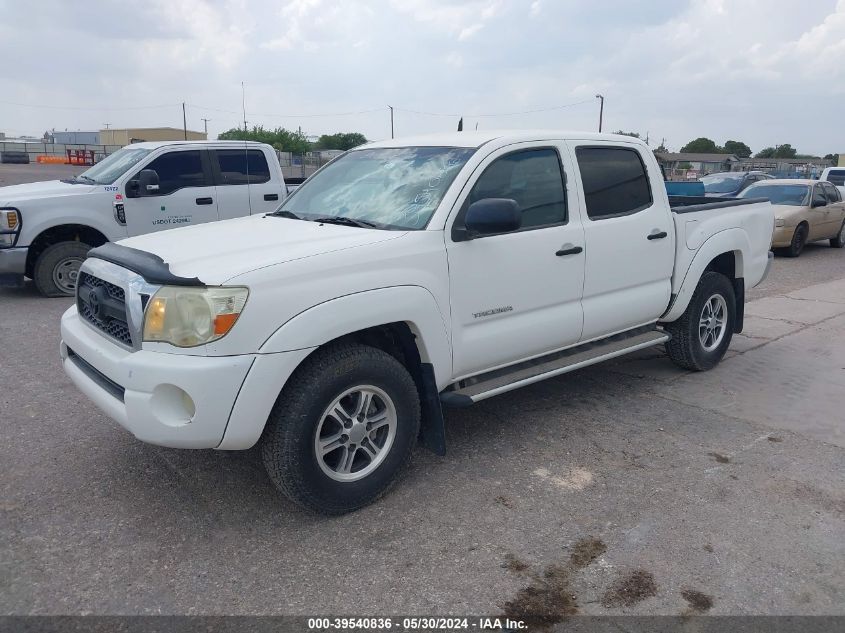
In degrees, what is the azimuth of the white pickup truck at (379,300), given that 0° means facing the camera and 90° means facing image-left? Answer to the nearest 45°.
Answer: approximately 45°

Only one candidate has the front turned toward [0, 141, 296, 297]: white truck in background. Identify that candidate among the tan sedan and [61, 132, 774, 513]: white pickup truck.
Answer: the tan sedan

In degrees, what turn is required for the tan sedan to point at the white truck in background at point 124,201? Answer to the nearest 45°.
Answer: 0° — it already faces it

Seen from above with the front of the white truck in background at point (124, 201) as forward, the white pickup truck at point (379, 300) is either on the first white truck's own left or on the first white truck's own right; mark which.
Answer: on the first white truck's own left

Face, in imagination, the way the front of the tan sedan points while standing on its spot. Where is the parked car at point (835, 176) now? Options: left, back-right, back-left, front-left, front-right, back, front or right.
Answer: back-right

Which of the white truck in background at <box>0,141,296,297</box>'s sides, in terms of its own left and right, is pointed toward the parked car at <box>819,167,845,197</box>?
back

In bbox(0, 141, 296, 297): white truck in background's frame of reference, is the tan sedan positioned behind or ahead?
behind

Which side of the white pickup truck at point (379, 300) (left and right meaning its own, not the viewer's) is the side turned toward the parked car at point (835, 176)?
back

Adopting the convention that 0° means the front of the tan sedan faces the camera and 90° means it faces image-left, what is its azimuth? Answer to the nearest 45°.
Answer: approximately 45°

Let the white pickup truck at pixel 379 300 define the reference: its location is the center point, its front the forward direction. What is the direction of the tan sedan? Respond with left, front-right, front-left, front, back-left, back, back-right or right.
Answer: back
